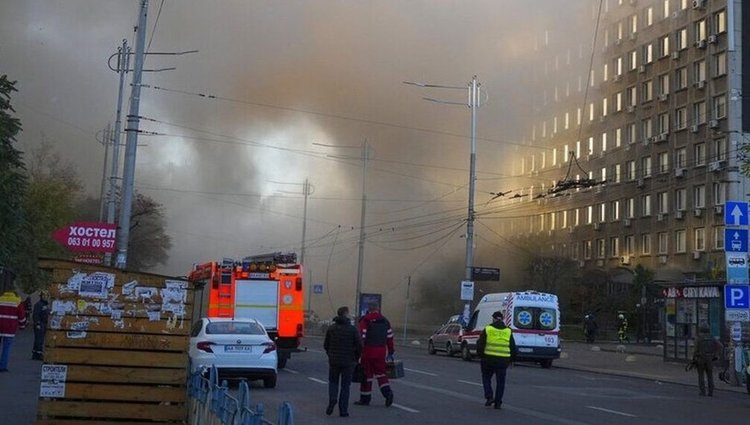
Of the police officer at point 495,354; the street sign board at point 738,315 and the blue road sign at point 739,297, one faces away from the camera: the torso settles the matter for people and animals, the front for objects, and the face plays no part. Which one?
the police officer

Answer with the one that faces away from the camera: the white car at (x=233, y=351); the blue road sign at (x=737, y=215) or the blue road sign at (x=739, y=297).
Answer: the white car

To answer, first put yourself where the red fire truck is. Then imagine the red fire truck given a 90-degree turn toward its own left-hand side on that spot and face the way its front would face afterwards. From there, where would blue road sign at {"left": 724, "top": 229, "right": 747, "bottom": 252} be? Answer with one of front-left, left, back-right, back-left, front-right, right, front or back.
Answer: back

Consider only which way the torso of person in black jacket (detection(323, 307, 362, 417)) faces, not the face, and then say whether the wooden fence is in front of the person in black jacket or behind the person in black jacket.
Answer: behind

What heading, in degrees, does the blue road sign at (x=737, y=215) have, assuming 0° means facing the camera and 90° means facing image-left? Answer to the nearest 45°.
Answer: approximately 0°

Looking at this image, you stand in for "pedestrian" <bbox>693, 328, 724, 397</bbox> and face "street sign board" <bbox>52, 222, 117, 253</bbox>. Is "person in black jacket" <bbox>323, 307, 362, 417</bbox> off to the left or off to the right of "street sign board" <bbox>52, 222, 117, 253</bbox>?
left

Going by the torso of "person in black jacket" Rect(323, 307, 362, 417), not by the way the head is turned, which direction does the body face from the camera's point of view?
away from the camera

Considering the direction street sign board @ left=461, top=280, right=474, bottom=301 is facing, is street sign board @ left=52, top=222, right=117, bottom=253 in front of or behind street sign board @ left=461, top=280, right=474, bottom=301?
in front

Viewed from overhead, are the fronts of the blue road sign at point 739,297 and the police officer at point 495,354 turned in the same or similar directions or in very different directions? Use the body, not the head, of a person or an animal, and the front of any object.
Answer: very different directions

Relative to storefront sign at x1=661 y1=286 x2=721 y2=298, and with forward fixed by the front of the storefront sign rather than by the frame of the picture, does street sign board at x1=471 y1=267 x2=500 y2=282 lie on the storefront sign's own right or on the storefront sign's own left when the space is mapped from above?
on the storefront sign's own right
